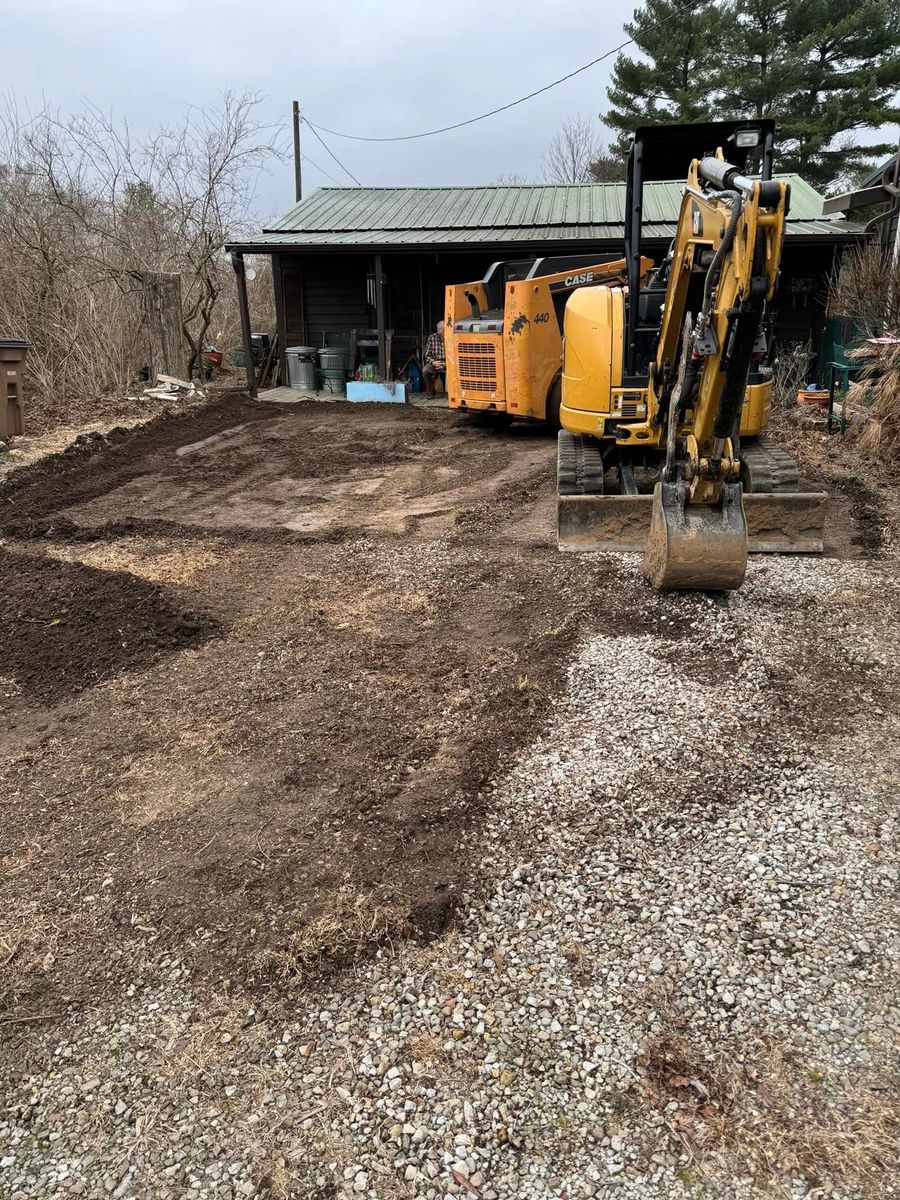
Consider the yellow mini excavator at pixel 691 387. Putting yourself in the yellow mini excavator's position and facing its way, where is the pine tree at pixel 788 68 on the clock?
The pine tree is roughly at 6 o'clock from the yellow mini excavator.

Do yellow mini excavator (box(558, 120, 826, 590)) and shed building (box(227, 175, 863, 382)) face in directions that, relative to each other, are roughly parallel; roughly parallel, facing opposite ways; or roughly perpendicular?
roughly parallel

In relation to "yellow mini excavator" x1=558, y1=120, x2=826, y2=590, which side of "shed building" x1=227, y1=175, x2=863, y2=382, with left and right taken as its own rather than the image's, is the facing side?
front

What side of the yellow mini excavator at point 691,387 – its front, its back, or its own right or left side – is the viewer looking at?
front

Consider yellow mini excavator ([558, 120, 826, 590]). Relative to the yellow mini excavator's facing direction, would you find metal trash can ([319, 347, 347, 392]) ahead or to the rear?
to the rear

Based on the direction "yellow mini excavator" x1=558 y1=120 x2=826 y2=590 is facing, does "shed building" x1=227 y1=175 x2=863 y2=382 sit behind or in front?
behind

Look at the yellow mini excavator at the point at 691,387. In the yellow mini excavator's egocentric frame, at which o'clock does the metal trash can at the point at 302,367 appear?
The metal trash can is roughly at 5 o'clock from the yellow mini excavator.

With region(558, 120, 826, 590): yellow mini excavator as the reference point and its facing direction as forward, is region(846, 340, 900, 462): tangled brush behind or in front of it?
behind

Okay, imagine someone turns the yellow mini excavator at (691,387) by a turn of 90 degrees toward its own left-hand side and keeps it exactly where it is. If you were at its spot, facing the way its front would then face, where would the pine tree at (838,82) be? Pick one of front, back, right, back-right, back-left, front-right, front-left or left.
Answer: left

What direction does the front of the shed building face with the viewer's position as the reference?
facing the viewer

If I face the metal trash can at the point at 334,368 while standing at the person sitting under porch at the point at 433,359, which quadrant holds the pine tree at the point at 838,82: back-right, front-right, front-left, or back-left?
back-right

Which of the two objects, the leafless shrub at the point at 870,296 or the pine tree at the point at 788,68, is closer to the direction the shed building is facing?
the leafless shrub
